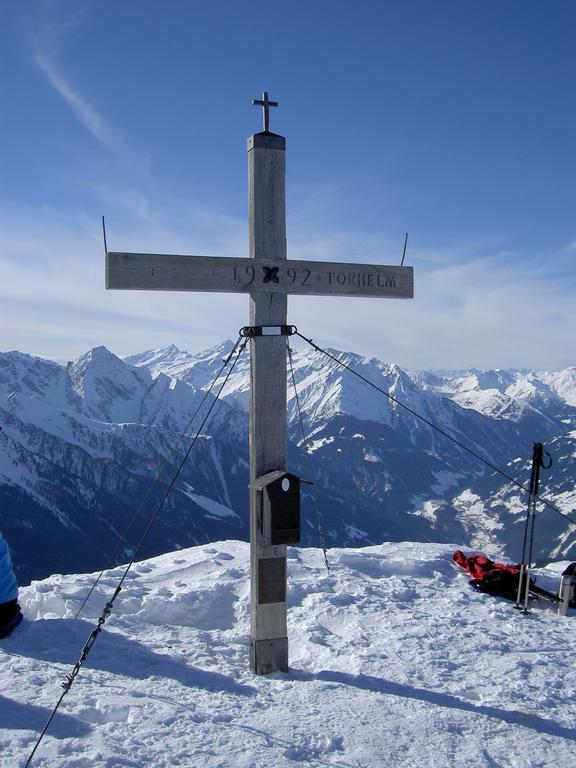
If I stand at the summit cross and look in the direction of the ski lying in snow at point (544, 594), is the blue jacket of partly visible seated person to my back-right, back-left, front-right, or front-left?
back-left

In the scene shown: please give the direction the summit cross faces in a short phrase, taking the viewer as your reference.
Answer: facing the viewer

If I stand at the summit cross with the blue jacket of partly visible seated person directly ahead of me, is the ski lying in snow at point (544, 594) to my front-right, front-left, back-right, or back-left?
back-right

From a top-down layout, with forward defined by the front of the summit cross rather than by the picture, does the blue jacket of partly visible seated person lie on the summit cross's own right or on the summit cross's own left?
on the summit cross's own right

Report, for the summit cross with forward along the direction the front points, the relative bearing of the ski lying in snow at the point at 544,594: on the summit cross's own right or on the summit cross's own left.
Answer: on the summit cross's own left
